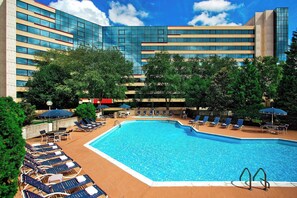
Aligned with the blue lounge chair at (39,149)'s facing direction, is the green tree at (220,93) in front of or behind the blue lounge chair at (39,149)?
in front

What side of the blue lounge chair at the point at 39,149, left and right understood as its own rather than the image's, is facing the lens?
right

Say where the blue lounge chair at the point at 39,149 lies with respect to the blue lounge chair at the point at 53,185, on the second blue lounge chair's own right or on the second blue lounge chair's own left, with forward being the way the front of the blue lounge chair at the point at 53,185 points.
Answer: on the second blue lounge chair's own left

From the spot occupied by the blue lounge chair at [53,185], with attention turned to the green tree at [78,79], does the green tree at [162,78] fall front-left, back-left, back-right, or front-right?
front-right

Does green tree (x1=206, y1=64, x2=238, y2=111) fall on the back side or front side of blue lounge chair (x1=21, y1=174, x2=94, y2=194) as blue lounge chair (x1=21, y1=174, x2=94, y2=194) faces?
on the front side

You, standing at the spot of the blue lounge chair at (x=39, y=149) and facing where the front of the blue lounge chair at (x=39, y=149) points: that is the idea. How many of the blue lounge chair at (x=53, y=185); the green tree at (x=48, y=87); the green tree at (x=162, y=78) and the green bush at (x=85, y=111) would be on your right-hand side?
1

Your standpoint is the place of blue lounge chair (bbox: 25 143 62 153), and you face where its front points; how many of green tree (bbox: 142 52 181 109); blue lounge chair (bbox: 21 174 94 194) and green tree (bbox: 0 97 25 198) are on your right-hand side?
2

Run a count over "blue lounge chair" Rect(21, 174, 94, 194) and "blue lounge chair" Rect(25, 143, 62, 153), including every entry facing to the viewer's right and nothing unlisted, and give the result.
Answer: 2

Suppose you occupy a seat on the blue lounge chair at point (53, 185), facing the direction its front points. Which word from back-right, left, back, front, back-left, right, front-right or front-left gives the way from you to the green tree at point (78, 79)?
left

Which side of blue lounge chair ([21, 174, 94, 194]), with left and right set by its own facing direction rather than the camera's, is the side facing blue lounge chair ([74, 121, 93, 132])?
left

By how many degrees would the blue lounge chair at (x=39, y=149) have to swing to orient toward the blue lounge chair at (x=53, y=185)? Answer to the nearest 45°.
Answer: approximately 90° to its right

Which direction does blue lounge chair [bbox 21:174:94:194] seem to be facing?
to the viewer's right

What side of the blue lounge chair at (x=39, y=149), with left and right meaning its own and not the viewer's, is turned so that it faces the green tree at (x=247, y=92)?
front
